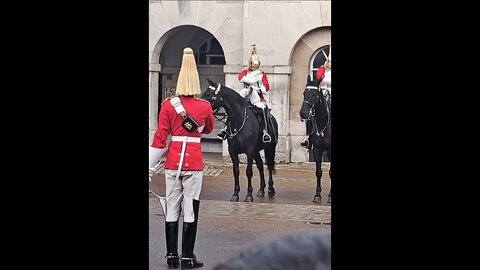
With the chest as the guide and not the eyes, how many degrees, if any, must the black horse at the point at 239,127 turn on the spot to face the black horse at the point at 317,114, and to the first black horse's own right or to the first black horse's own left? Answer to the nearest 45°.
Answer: approximately 135° to the first black horse's own left

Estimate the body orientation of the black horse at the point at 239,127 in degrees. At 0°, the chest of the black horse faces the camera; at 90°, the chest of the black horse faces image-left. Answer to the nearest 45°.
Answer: approximately 45°

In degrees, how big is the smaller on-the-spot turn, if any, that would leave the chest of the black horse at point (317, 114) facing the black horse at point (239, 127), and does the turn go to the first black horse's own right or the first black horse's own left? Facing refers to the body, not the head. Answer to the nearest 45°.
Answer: approximately 45° to the first black horse's own right

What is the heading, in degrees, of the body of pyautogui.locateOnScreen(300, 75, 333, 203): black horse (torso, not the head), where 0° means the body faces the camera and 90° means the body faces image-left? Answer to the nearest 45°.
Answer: approximately 45°

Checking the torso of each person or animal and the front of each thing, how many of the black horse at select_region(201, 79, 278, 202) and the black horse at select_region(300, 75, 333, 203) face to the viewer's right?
0
